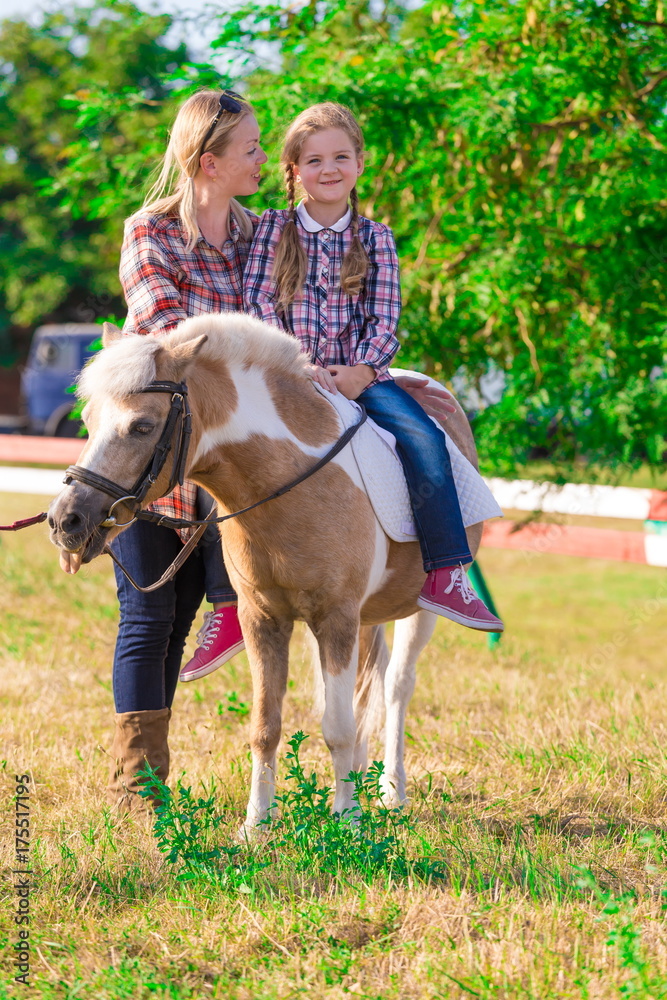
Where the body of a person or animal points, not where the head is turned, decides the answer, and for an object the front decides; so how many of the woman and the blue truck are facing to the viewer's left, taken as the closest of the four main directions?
1

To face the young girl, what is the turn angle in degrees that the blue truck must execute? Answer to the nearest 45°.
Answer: approximately 90° to its left

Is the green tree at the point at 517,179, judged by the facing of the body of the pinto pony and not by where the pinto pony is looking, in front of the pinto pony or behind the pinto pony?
behind

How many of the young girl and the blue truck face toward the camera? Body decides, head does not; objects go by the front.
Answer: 1

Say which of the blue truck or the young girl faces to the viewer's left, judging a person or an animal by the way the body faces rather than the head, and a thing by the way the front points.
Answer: the blue truck

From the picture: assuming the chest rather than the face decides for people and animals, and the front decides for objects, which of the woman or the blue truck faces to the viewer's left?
the blue truck

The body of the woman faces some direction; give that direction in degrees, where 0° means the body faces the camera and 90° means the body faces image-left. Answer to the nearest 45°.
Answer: approximately 315°

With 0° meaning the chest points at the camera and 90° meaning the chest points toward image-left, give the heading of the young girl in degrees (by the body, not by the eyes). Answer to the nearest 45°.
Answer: approximately 0°

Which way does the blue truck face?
to the viewer's left

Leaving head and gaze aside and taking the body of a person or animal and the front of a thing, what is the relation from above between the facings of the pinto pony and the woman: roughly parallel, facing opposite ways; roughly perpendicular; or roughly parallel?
roughly perpendicular
